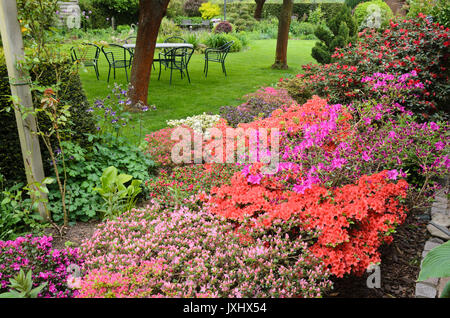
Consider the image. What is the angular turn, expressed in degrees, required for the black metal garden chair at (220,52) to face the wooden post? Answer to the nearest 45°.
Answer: approximately 90° to its left

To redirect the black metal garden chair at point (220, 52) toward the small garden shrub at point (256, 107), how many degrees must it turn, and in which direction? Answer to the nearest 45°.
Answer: approximately 90° to its left

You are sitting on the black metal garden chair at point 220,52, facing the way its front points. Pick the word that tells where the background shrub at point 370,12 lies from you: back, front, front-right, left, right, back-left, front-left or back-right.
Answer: back-right

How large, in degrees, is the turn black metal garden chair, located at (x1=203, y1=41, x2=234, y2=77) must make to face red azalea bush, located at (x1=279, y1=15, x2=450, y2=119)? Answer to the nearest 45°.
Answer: approximately 135° to its left

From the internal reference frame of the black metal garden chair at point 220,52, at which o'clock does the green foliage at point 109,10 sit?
The green foliage is roughly at 2 o'clock from the black metal garden chair.

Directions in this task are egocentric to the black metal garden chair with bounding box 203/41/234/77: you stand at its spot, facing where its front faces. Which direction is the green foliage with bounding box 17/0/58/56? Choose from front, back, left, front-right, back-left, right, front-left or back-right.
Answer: left

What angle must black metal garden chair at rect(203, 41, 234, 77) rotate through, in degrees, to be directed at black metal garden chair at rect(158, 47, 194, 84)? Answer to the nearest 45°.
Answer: approximately 45° to its left

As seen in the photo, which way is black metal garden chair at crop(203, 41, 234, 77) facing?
to the viewer's left
